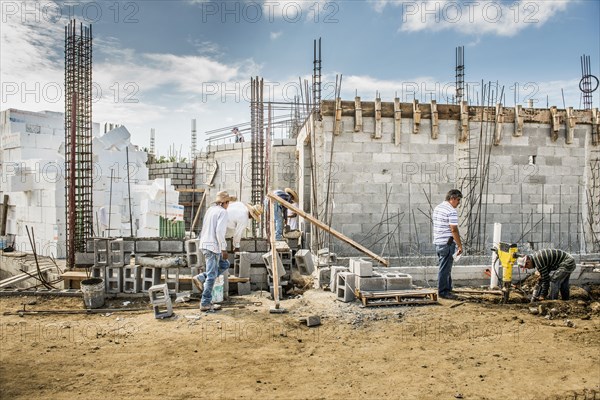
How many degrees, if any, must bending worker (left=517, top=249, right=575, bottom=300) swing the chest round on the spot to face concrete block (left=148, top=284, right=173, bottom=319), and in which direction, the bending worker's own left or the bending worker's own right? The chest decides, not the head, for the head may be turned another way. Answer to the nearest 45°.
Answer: approximately 45° to the bending worker's own left

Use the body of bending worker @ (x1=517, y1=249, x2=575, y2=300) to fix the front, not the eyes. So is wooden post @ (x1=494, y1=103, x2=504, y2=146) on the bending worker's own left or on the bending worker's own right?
on the bending worker's own right

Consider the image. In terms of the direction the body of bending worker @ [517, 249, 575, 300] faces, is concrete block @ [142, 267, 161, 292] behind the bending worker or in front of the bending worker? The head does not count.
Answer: in front

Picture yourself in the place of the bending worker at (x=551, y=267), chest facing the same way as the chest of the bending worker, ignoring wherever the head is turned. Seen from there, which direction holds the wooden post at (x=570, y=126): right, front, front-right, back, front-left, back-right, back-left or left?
right

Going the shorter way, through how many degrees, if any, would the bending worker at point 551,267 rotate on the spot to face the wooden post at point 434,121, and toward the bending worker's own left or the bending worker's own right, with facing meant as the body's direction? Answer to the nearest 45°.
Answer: approximately 45° to the bending worker's own right

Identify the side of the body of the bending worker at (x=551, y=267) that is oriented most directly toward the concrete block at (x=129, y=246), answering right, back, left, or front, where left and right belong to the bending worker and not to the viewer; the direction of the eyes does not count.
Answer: front

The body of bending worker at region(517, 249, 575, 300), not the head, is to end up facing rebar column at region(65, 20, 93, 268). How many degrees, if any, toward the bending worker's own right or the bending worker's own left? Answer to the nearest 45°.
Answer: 0° — they already face it

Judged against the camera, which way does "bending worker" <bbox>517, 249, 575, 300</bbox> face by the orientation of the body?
to the viewer's left
